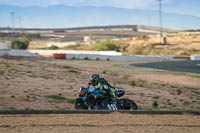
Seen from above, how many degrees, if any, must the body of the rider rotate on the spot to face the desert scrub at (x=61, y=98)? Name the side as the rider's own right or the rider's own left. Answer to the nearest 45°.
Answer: approximately 45° to the rider's own right

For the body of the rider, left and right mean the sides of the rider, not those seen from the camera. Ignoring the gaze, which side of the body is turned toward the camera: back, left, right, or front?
left
